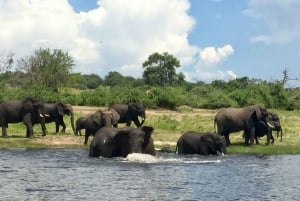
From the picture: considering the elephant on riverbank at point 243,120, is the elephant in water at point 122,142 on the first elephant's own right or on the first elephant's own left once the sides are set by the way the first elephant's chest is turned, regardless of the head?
on the first elephant's own right

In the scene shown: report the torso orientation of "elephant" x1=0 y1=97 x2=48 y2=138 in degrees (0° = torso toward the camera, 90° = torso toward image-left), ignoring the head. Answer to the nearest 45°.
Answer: approximately 270°

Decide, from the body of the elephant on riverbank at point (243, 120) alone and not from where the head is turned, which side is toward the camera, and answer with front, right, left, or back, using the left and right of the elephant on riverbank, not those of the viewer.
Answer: right

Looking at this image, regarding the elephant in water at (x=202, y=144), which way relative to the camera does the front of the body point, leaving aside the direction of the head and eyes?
to the viewer's right
